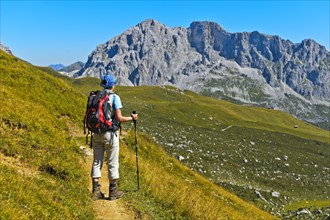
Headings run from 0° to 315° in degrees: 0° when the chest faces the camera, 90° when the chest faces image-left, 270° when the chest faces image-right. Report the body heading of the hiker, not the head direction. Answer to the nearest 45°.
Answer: approximately 225°
